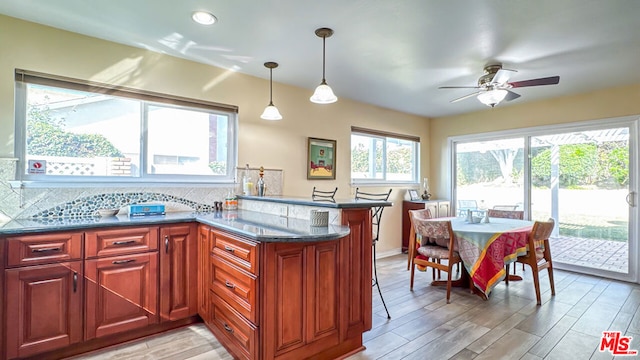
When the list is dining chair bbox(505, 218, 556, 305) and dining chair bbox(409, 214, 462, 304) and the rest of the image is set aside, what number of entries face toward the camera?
0

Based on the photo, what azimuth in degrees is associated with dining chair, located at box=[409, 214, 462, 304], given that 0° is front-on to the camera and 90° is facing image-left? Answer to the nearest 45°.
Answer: approximately 225°

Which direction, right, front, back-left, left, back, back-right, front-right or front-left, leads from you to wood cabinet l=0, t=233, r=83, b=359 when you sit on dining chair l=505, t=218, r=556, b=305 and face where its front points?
left

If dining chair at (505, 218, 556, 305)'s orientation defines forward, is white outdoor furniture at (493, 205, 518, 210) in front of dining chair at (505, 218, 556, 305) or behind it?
in front

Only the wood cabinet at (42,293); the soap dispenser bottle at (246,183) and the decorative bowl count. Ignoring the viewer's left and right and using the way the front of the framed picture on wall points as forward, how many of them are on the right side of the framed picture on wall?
3

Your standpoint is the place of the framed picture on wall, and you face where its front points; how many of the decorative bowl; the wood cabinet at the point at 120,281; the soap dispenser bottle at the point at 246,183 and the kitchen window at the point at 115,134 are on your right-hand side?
4

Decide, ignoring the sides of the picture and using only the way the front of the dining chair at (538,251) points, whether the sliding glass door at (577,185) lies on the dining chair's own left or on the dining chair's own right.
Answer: on the dining chair's own right

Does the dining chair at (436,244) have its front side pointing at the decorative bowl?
no

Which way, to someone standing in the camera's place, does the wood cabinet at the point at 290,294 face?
facing the viewer and to the left of the viewer

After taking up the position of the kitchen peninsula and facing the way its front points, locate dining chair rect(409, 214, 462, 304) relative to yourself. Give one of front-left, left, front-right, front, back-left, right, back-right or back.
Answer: back-left

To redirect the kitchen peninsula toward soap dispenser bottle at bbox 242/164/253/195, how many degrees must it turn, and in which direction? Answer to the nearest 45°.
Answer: approximately 180°

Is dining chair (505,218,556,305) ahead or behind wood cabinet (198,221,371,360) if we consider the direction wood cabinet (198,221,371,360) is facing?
behind

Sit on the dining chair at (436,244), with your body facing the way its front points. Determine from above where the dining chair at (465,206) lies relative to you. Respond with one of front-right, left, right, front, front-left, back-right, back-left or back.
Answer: front-left

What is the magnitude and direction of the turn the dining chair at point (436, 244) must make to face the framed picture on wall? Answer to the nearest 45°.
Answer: approximately 135° to its left

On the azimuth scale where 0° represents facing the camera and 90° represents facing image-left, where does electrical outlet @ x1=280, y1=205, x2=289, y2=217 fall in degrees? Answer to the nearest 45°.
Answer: approximately 45°

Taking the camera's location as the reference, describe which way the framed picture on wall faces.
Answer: facing the viewer and to the right of the viewer

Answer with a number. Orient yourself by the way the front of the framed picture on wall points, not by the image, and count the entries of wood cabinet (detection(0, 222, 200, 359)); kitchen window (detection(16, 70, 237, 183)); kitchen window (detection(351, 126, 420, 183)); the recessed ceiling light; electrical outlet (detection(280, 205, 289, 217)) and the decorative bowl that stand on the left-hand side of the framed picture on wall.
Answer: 1

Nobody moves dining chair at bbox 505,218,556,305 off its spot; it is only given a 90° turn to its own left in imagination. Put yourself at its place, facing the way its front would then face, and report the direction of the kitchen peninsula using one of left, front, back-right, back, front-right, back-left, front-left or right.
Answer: front

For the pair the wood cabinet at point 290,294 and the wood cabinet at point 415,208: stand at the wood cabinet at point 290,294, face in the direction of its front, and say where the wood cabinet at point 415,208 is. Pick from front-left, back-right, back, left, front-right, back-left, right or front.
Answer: back

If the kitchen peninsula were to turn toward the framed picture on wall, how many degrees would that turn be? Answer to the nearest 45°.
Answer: approximately 180°
